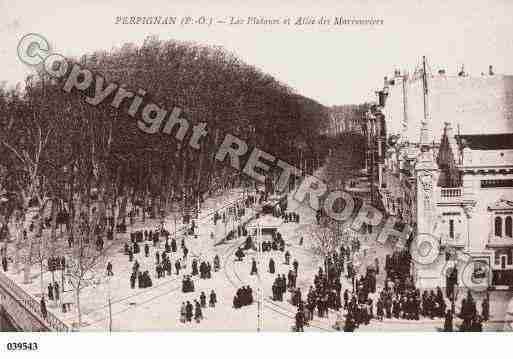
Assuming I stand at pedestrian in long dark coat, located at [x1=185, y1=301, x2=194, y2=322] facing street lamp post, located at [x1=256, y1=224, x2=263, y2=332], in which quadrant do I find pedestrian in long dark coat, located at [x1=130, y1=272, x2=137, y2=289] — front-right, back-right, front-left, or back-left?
back-left
